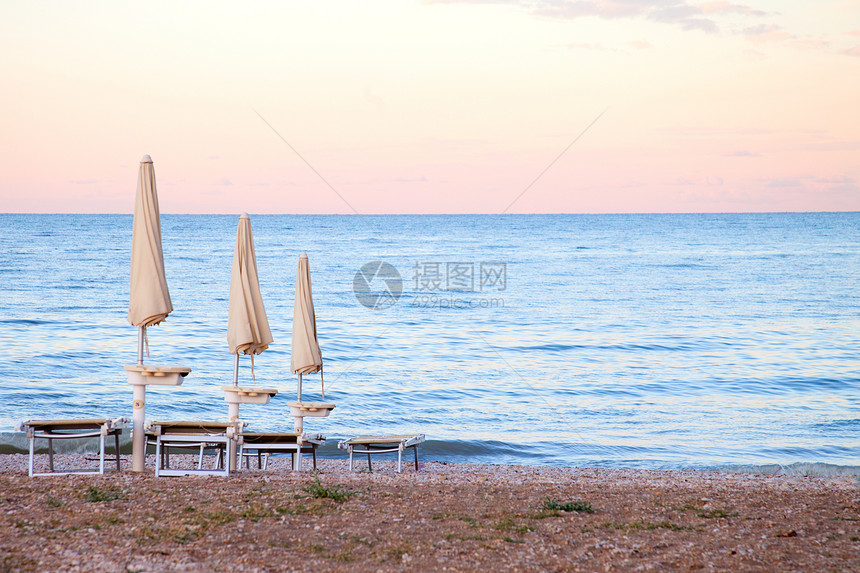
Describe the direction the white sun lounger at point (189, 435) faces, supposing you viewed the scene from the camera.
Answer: facing away from the viewer

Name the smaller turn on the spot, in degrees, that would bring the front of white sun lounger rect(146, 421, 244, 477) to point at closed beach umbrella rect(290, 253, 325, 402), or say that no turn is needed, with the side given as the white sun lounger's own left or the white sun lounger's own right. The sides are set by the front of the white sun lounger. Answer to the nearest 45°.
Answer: approximately 45° to the white sun lounger's own right
